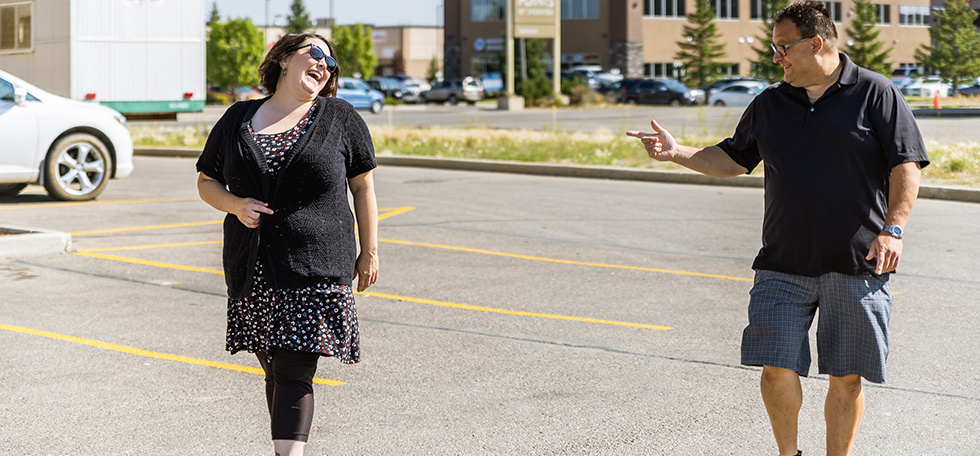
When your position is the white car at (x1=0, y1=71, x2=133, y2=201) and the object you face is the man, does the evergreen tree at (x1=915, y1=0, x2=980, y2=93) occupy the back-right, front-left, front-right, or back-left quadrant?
back-left

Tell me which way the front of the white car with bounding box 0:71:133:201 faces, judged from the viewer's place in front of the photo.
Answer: facing to the right of the viewer

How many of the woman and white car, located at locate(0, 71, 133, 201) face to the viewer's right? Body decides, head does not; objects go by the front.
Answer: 1

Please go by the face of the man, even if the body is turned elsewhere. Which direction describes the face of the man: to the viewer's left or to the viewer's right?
to the viewer's left

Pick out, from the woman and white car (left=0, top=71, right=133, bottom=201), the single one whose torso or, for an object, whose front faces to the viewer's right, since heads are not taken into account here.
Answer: the white car

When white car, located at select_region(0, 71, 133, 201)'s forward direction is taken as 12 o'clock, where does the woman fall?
The woman is roughly at 3 o'clock from the white car.

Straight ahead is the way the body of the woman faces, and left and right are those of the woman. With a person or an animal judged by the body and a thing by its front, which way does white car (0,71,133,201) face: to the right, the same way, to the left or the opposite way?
to the left

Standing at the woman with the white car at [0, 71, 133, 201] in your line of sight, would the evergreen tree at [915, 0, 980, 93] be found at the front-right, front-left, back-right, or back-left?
front-right

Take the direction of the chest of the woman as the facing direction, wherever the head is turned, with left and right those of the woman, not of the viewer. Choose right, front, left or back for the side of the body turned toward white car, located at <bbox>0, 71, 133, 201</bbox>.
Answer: back

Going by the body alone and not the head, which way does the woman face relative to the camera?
toward the camera

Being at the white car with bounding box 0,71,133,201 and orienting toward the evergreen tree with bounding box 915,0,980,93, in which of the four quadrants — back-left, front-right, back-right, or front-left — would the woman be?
back-right

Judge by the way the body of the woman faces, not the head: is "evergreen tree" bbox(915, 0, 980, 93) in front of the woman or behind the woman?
behind

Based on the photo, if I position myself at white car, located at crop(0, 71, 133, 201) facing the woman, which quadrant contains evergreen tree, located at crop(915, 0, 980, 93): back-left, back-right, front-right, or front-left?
back-left

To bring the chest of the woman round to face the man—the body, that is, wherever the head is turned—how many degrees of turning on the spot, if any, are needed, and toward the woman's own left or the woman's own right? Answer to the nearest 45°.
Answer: approximately 90° to the woman's own left
